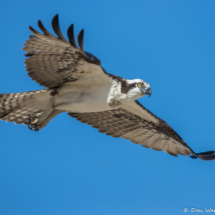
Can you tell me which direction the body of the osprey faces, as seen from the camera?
to the viewer's right
